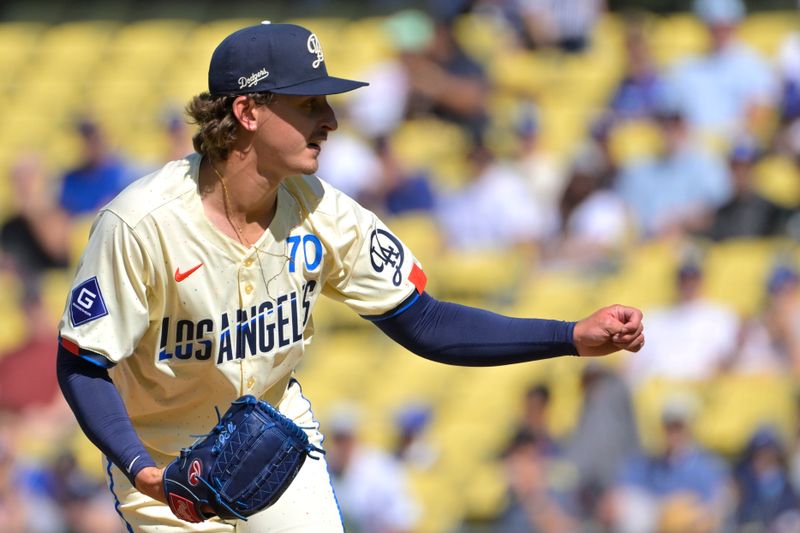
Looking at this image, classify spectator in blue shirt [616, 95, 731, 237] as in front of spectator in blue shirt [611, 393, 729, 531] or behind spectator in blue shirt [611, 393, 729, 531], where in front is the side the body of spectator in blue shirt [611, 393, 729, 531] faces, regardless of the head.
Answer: behind

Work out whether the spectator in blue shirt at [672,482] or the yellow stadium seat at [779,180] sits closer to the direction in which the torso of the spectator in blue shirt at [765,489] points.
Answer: the spectator in blue shirt

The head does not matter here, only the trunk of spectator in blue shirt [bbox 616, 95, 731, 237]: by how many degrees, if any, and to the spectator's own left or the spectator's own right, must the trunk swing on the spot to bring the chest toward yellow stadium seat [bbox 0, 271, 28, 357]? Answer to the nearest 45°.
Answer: approximately 90° to the spectator's own right

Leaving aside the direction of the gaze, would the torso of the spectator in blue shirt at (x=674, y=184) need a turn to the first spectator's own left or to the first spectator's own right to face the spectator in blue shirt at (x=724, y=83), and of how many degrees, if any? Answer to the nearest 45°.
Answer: approximately 180°

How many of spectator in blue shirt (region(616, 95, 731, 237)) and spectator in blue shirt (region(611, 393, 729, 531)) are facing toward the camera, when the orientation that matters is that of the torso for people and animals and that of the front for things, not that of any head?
2

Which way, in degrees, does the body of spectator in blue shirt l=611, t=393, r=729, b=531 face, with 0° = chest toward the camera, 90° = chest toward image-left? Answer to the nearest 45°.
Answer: approximately 0°

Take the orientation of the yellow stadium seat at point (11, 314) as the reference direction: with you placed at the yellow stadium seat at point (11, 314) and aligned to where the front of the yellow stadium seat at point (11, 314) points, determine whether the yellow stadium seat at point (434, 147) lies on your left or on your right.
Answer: on your left

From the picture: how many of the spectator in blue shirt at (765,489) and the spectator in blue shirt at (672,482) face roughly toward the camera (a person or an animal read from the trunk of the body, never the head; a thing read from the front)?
2

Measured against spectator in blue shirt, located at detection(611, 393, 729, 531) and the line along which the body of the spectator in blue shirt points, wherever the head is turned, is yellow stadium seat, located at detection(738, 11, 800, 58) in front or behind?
behind

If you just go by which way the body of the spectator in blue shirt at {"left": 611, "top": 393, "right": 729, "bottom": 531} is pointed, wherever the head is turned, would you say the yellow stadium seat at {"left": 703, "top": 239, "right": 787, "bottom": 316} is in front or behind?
behind
